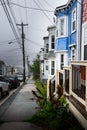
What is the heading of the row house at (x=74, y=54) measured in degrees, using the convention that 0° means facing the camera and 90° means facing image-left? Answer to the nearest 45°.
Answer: approximately 45°
